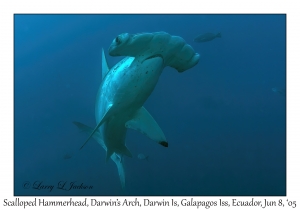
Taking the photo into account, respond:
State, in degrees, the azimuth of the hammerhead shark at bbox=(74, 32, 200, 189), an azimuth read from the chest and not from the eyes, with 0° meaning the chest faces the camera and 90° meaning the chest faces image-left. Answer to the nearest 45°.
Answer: approximately 315°
